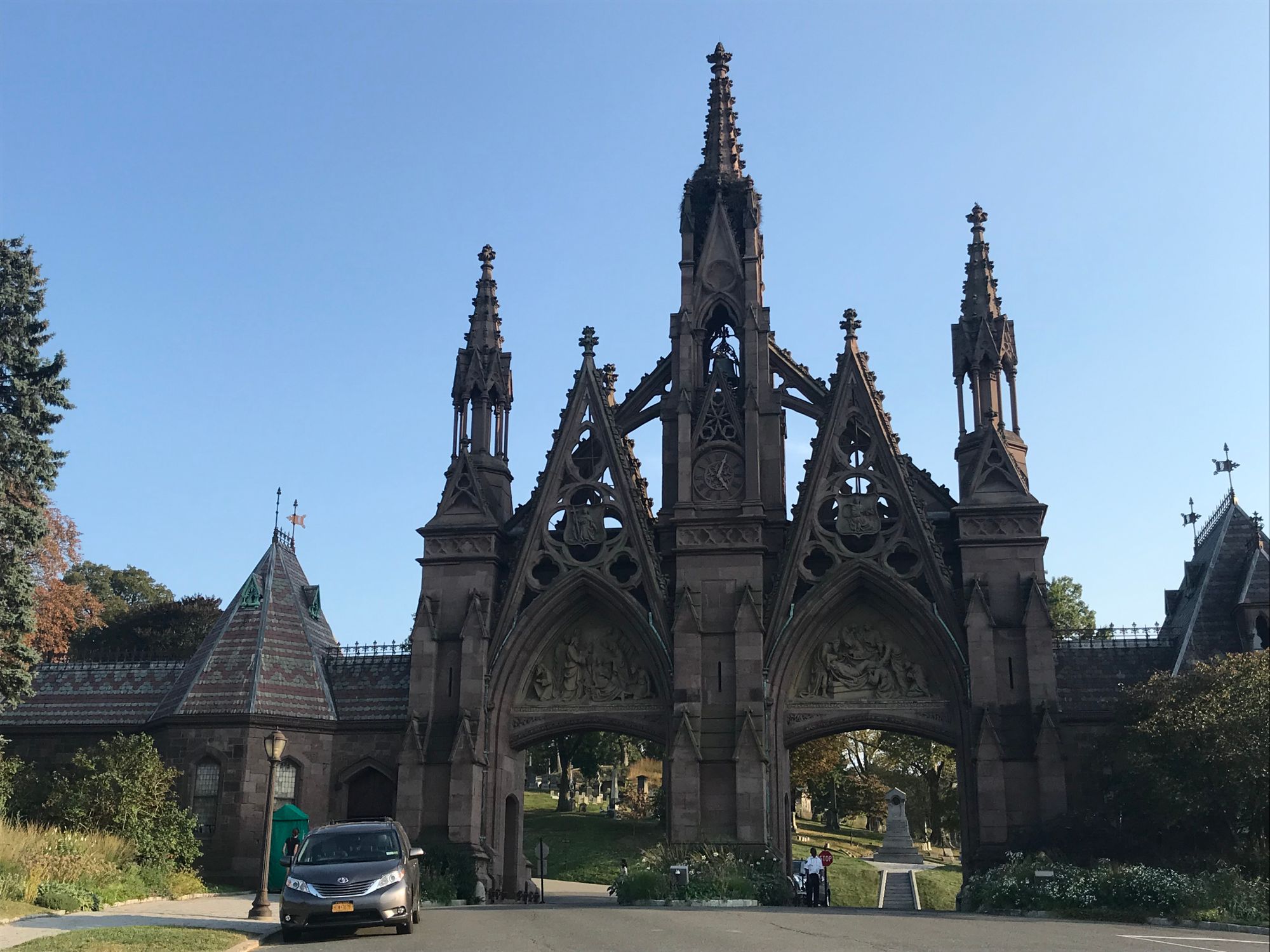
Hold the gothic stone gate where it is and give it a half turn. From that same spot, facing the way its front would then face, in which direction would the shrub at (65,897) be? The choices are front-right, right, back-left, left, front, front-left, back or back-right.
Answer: back-left

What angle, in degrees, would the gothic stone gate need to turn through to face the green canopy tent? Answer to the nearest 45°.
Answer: approximately 90° to its right

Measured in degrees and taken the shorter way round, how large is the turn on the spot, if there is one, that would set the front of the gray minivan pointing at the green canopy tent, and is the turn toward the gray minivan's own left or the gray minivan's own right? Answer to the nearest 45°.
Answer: approximately 180°

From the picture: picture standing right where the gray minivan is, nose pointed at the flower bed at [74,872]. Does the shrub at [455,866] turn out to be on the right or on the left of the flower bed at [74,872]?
right

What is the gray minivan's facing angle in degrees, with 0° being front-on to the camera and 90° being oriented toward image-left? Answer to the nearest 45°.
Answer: approximately 0°

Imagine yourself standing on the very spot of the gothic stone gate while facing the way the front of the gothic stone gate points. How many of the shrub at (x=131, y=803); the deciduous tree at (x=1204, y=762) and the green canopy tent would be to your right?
2

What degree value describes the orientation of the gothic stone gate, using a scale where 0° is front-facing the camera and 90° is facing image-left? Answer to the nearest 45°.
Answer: approximately 0°

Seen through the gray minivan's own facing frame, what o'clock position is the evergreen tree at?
The evergreen tree is roughly at 5 o'clock from the gray minivan.

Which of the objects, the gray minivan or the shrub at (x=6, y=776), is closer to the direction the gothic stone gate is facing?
the gray minivan

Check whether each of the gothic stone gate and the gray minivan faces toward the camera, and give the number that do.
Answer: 2

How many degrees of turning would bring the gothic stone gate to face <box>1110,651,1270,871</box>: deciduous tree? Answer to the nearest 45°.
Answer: approximately 45° to its left
